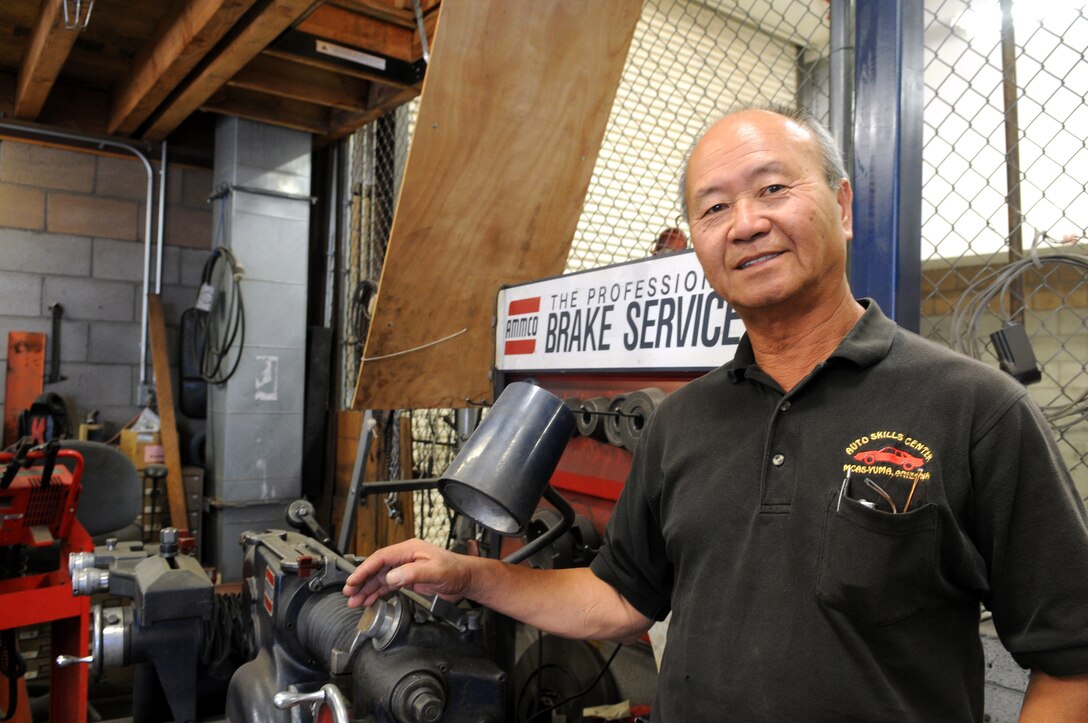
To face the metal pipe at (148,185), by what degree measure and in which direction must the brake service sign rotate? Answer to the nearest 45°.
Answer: approximately 90° to its right

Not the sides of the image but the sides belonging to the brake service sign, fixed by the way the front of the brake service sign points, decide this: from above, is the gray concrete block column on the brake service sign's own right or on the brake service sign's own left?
on the brake service sign's own right

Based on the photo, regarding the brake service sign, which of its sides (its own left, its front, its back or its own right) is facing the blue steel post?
left

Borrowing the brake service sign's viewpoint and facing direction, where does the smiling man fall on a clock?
The smiling man is roughly at 10 o'clock from the brake service sign.

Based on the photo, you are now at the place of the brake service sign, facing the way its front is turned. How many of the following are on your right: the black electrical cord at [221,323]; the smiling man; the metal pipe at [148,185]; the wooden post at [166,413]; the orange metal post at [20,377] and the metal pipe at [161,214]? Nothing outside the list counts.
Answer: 5

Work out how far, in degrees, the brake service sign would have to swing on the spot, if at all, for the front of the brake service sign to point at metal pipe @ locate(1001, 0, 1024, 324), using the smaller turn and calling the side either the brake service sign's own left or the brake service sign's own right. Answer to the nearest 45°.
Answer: approximately 135° to the brake service sign's own left

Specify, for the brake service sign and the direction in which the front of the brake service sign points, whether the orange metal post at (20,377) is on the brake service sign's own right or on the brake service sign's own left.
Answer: on the brake service sign's own right

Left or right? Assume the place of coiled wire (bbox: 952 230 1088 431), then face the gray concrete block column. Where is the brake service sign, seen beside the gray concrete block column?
left

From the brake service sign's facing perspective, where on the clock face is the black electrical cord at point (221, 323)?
The black electrical cord is roughly at 3 o'clock from the brake service sign.

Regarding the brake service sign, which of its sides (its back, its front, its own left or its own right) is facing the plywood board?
right

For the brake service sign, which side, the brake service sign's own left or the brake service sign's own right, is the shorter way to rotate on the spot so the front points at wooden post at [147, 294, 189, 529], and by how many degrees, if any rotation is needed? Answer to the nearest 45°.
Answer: approximately 90° to the brake service sign's own right

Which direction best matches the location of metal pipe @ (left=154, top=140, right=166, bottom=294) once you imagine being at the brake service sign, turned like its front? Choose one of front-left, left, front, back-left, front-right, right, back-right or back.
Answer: right

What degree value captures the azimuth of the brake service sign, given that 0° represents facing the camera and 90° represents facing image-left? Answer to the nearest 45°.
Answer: approximately 45°

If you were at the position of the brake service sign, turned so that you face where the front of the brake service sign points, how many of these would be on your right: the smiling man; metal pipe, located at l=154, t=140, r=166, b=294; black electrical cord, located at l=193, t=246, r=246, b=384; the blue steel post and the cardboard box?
3
